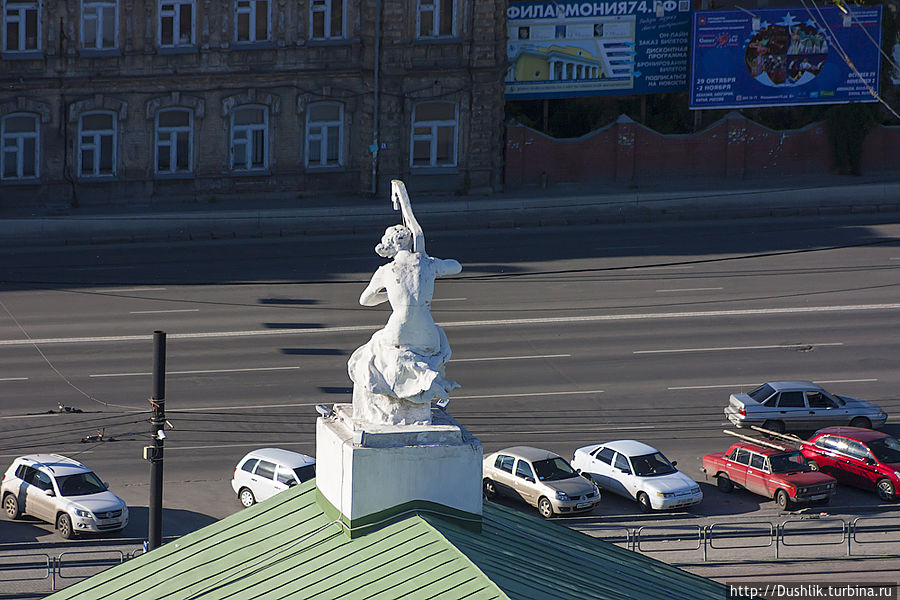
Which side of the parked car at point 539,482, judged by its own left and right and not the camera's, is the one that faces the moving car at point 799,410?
left

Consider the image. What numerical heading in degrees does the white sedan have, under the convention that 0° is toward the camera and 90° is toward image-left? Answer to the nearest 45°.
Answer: approximately 315°

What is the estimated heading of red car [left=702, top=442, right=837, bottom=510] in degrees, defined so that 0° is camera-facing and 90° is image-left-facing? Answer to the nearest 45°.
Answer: approximately 315°

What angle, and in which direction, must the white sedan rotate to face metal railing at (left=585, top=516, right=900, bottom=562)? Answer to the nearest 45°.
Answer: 0° — it already faces it

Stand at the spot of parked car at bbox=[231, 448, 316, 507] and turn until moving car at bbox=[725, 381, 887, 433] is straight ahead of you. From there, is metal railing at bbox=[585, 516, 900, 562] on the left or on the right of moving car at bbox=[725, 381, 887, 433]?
right

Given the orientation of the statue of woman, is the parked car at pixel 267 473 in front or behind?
in front

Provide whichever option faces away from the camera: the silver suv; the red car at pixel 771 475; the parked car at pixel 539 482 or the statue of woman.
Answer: the statue of woman

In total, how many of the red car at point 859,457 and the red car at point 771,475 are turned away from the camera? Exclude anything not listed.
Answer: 0

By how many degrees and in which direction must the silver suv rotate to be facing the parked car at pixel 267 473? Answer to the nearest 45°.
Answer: approximately 45° to its left

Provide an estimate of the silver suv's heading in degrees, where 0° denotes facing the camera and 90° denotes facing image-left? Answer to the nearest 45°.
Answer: approximately 315°

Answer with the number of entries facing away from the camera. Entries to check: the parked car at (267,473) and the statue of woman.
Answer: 1

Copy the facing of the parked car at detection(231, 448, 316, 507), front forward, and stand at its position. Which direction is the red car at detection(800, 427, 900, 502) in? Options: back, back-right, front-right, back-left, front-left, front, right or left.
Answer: front-left

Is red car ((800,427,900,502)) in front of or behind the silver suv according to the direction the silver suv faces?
in front

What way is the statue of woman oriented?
away from the camera
